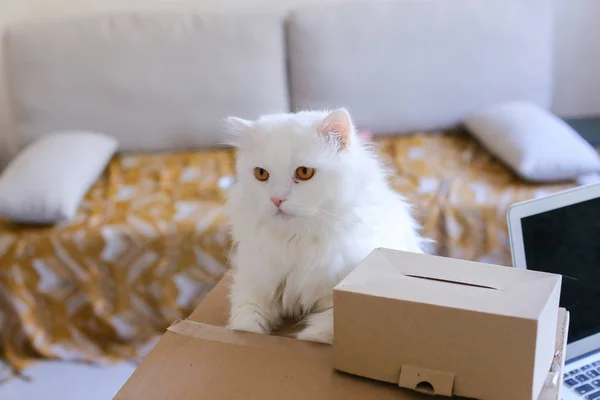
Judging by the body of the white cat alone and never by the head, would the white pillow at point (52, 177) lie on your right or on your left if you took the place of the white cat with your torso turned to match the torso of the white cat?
on your right

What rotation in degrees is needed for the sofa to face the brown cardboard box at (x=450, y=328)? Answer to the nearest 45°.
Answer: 0° — it already faces it

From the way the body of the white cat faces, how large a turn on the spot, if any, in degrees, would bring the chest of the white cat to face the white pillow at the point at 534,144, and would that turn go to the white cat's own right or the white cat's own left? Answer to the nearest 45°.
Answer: approximately 180°

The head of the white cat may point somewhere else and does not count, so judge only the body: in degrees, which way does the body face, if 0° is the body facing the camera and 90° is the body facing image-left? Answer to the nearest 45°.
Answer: approximately 45°

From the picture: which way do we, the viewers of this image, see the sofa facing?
facing the viewer
